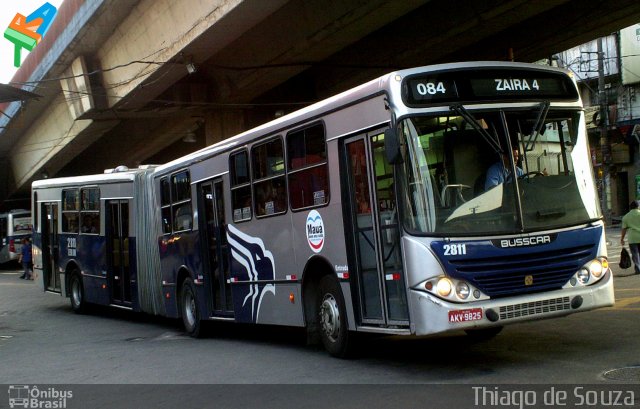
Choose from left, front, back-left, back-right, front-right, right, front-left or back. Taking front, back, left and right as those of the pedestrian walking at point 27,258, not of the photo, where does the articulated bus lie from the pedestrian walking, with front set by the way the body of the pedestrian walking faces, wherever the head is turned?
left

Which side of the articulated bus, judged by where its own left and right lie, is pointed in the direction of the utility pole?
left

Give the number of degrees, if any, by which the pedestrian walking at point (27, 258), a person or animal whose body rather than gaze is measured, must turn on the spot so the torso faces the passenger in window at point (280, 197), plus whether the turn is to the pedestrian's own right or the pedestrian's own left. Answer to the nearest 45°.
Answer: approximately 90° to the pedestrian's own left

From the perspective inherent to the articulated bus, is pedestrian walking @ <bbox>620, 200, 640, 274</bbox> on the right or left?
on its left

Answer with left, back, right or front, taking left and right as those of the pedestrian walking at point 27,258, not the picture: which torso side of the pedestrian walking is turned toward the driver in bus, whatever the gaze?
left

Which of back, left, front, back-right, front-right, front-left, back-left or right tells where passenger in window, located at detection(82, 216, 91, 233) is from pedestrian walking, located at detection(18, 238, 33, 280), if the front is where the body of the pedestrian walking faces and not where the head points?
left

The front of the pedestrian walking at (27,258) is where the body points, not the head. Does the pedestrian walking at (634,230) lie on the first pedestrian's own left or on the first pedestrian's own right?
on the first pedestrian's own left

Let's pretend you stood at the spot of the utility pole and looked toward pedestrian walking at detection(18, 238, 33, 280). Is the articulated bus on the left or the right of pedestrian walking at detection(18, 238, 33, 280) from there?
left
